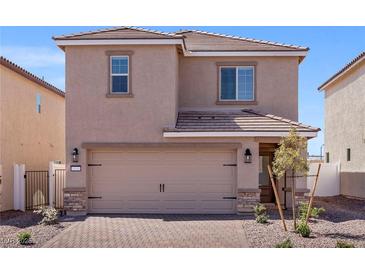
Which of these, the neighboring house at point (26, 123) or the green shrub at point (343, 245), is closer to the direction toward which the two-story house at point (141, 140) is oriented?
the green shrub

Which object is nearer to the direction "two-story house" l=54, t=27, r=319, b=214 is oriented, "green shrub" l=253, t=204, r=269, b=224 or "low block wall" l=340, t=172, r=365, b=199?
the green shrub

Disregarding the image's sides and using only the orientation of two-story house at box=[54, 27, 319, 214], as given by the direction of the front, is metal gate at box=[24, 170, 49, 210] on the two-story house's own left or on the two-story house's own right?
on the two-story house's own right

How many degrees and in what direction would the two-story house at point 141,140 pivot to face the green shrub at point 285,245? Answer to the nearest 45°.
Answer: approximately 45° to its left

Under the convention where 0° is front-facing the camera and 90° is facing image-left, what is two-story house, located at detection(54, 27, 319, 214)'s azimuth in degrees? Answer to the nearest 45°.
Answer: approximately 0°

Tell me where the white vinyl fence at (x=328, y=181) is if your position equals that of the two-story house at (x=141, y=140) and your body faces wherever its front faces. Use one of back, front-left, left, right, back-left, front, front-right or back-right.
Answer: back-left

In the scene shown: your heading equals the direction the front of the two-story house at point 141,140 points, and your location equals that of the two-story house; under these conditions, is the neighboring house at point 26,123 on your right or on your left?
on your right

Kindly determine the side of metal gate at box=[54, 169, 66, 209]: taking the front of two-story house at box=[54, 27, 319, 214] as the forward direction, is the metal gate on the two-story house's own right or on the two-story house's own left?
on the two-story house's own right

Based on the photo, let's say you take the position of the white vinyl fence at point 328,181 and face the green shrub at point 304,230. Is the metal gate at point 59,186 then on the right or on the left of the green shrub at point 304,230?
right

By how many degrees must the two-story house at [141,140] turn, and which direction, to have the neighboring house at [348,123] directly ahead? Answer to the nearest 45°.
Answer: approximately 135° to its left

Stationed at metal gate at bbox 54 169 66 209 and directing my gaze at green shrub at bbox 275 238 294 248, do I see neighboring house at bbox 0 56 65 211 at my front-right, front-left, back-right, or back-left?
back-right

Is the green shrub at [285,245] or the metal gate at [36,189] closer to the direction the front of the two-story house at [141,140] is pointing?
the green shrub
